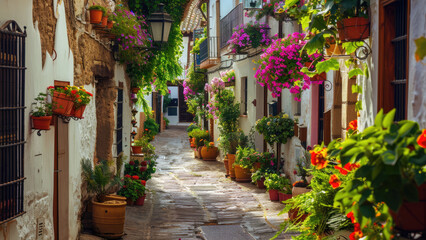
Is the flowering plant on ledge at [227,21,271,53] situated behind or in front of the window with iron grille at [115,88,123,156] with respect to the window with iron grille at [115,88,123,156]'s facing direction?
in front

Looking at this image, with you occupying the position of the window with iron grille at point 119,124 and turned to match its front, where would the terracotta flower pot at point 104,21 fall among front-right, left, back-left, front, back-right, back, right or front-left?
right

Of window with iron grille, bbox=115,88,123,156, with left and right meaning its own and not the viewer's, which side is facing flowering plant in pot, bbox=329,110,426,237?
right

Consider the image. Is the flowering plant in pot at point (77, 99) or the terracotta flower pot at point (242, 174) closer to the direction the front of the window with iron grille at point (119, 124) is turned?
the terracotta flower pot

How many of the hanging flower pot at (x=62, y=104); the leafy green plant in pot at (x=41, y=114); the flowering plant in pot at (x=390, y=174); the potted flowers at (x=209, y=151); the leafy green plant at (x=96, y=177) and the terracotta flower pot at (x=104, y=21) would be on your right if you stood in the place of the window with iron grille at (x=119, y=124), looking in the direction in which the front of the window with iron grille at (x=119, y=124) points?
5

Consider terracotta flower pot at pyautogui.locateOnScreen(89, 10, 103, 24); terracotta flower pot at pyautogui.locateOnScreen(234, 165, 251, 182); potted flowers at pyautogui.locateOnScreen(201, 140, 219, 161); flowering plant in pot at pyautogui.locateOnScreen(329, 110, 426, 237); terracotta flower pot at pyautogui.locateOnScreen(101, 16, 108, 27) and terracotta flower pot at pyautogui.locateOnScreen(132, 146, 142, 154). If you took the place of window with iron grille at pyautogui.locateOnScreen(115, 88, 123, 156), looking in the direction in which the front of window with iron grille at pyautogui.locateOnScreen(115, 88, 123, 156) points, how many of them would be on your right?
3

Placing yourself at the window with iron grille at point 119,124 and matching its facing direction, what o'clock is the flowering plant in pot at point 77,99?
The flowering plant in pot is roughly at 3 o'clock from the window with iron grille.

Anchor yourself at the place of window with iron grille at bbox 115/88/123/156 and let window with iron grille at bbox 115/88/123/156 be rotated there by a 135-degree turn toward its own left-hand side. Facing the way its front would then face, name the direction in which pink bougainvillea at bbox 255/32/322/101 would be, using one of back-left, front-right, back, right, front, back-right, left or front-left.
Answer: back

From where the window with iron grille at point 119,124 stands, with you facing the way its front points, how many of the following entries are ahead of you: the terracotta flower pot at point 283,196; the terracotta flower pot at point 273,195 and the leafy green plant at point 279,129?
3

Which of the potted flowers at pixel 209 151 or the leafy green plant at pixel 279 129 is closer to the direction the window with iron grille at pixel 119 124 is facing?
the leafy green plant

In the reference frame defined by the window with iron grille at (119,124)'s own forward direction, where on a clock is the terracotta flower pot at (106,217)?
The terracotta flower pot is roughly at 3 o'clock from the window with iron grille.

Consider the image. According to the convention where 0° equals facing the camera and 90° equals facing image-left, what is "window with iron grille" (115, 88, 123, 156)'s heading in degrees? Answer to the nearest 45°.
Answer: approximately 270°

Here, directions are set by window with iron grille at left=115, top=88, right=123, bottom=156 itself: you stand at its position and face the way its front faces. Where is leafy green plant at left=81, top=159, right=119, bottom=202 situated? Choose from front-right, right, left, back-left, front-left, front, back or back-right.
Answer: right

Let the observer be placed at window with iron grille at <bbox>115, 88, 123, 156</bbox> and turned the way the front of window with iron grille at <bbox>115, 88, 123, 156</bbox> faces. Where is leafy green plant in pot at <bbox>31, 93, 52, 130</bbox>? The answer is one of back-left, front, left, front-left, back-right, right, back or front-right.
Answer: right

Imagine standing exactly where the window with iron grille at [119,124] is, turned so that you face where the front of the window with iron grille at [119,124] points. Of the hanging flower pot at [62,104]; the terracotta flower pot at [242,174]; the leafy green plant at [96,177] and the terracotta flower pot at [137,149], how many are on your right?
2

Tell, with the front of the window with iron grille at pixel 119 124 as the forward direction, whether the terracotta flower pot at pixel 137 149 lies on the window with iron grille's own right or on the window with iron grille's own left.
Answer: on the window with iron grille's own left

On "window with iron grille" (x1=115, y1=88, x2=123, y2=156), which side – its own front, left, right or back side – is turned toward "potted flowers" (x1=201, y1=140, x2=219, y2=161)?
left

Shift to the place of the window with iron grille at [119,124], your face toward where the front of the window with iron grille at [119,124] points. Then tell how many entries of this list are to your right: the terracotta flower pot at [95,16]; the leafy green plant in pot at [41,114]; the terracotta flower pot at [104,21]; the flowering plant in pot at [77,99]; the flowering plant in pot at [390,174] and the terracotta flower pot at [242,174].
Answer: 5
